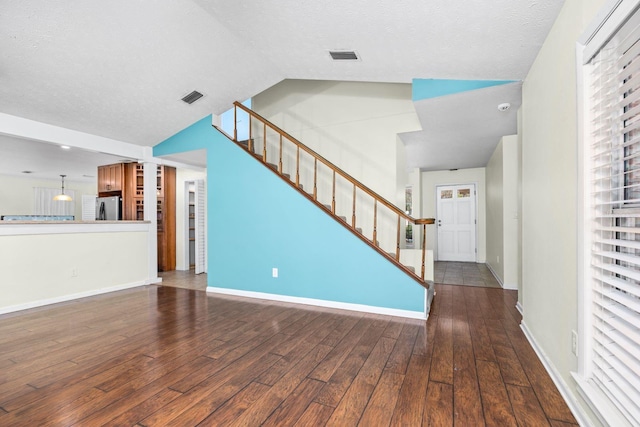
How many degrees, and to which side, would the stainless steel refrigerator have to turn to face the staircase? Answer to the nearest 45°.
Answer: approximately 90° to its left

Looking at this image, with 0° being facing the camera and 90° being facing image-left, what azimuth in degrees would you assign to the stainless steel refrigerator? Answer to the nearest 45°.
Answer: approximately 45°

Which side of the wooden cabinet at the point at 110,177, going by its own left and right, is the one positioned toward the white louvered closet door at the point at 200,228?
left

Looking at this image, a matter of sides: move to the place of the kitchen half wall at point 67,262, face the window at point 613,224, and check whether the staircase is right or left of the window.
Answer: left

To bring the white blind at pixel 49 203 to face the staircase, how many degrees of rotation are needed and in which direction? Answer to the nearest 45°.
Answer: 0° — it already faces it

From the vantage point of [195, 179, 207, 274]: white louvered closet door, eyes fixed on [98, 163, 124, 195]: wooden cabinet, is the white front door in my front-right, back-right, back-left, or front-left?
back-right

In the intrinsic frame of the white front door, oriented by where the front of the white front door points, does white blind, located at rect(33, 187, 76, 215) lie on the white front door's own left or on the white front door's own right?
on the white front door's own right

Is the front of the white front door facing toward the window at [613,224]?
yes

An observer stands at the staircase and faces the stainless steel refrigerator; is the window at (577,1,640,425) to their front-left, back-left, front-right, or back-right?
back-left

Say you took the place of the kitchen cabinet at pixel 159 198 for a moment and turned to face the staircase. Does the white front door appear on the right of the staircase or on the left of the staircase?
left

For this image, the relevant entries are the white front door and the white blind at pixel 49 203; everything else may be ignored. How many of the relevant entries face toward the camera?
2

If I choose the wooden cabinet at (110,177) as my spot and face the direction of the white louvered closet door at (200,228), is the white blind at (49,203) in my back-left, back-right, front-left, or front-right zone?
back-left
